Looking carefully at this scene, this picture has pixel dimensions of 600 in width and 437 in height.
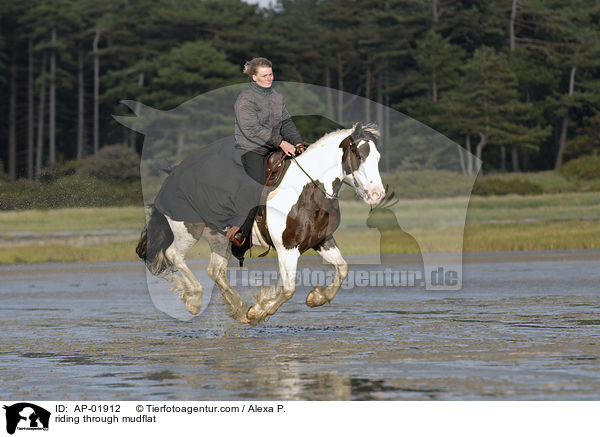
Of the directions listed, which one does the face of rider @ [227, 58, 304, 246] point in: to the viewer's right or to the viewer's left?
to the viewer's right
